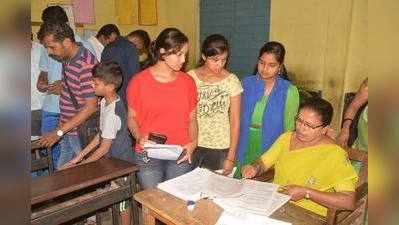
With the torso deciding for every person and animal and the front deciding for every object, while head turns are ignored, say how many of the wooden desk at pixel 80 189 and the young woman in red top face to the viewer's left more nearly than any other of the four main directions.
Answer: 0

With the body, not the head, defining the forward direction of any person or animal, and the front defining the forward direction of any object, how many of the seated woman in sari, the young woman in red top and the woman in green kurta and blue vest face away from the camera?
0

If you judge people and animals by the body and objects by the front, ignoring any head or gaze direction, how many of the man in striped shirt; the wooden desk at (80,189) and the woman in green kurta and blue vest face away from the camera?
0

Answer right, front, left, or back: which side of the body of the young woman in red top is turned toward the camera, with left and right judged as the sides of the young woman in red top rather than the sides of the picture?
front

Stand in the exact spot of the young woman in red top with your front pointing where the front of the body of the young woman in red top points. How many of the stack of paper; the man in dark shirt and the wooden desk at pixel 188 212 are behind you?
1

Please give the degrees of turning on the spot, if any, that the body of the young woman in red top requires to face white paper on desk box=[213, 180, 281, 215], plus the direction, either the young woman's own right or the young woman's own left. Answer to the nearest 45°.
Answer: approximately 45° to the young woman's own left

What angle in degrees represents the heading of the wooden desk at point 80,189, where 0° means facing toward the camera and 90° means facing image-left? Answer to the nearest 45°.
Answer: approximately 315°

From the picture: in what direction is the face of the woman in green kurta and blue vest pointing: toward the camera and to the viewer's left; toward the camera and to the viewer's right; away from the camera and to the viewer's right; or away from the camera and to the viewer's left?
toward the camera and to the viewer's left

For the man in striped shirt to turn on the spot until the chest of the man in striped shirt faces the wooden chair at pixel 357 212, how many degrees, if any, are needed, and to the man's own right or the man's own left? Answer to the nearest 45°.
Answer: approximately 90° to the man's own left

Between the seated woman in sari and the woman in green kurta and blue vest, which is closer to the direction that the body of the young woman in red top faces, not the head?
the seated woman in sari

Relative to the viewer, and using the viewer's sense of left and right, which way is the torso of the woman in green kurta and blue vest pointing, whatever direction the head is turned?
facing the viewer and to the left of the viewer
